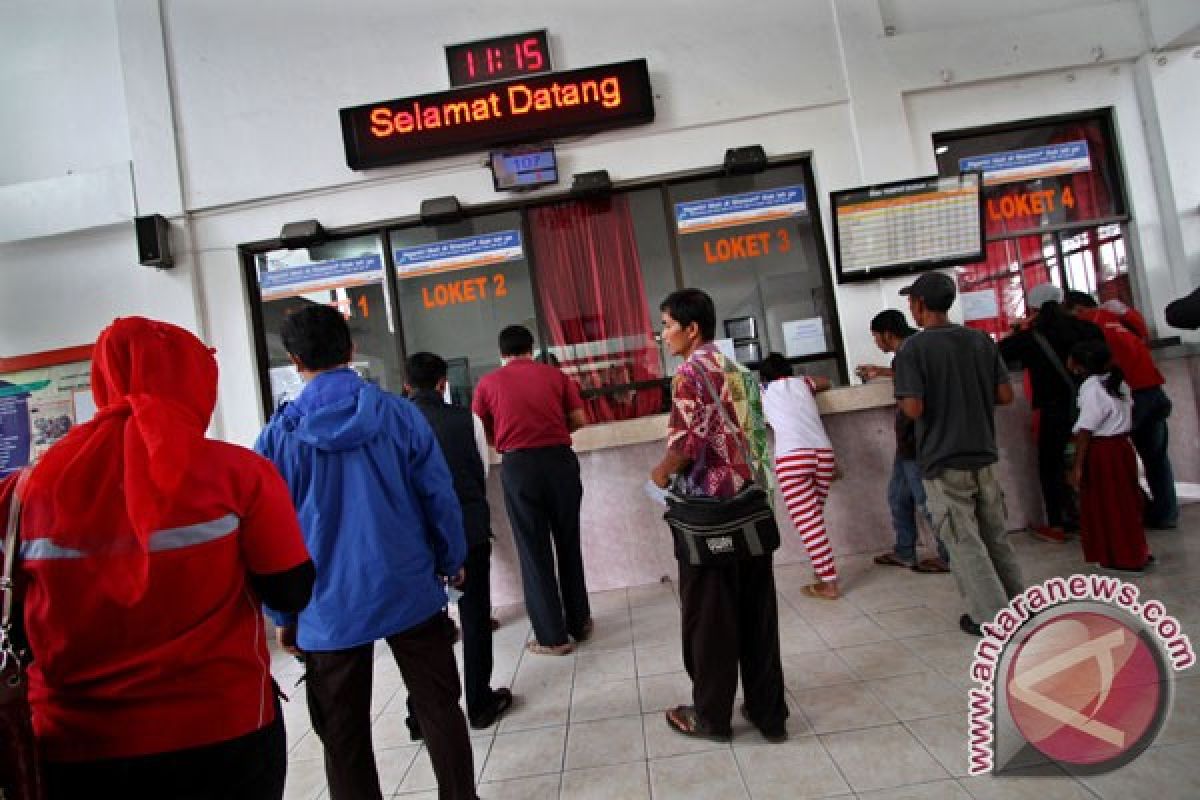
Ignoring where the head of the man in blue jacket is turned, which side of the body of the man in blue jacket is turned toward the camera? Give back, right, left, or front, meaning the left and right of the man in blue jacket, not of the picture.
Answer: back

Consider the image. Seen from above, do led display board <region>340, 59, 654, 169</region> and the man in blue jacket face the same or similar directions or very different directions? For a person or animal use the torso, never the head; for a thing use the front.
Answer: very different directions

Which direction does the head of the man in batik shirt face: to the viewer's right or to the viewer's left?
to the viewer's left

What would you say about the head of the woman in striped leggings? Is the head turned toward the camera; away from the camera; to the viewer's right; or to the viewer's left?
away from the camera

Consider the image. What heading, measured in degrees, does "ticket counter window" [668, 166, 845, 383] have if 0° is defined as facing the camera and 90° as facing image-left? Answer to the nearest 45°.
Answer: approximately 0°

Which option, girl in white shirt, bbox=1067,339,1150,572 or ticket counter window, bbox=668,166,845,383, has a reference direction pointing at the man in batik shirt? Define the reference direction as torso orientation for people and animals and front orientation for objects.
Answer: the ticket counter window

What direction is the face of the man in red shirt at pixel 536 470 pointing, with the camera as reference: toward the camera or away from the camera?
away from the camera

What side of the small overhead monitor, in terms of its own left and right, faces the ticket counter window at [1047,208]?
left
